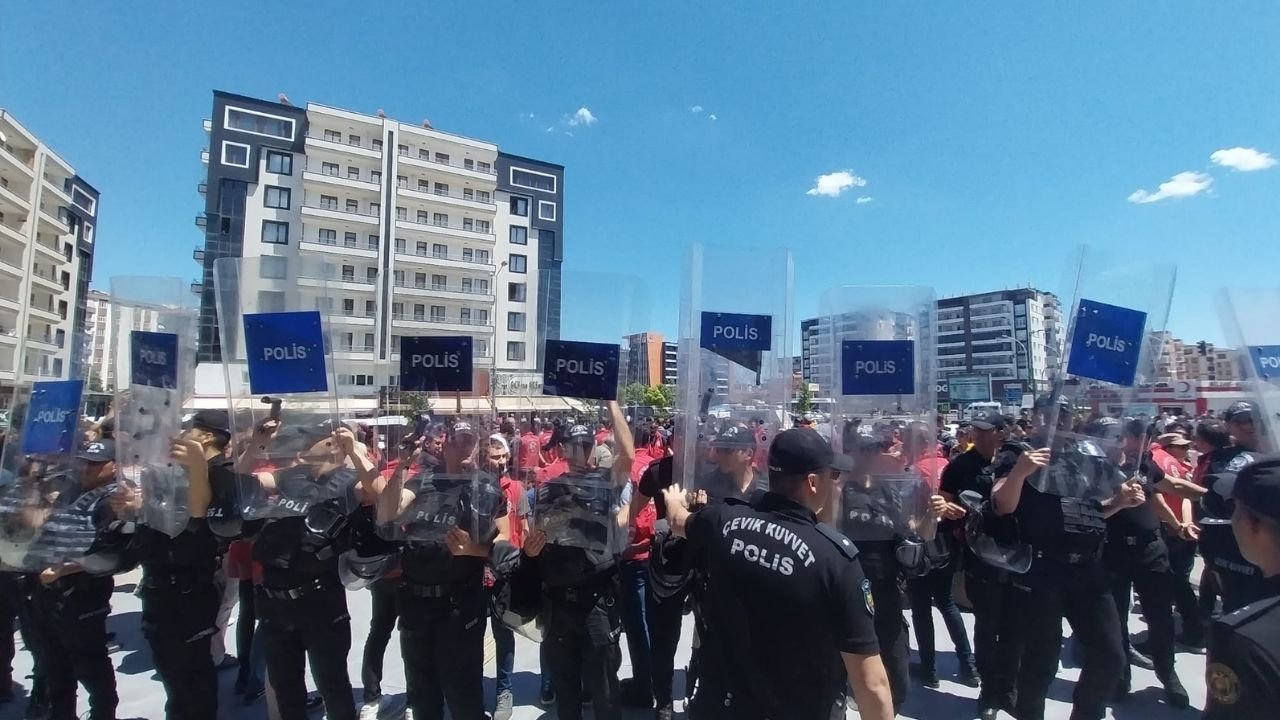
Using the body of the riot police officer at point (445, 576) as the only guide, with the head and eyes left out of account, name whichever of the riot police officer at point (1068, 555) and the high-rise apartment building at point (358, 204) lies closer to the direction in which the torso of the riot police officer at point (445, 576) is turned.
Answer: the riot police officer

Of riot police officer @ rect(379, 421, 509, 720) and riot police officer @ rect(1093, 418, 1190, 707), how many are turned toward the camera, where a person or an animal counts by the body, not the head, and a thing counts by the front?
2

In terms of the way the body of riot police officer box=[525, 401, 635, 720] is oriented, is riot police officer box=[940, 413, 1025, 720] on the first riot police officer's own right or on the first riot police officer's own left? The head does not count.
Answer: on the first riot police officer's own left

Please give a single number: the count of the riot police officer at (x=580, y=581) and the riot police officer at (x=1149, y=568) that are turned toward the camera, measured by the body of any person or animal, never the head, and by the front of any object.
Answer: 2

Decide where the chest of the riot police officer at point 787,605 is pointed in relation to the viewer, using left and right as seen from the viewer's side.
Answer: facing away from the viewer and to the right of the viewer

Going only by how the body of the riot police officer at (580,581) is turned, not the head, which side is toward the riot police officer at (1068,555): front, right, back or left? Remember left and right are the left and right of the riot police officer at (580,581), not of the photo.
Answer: left

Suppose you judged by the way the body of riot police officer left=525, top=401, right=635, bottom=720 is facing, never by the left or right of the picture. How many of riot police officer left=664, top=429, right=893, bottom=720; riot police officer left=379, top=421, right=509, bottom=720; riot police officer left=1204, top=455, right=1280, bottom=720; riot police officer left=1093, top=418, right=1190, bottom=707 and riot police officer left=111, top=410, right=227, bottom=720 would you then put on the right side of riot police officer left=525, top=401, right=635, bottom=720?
2

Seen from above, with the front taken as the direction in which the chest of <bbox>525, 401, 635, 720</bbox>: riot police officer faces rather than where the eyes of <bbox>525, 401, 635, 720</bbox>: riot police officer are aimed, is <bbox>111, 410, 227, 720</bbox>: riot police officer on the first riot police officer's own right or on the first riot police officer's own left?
on the first riot police officer's own right
